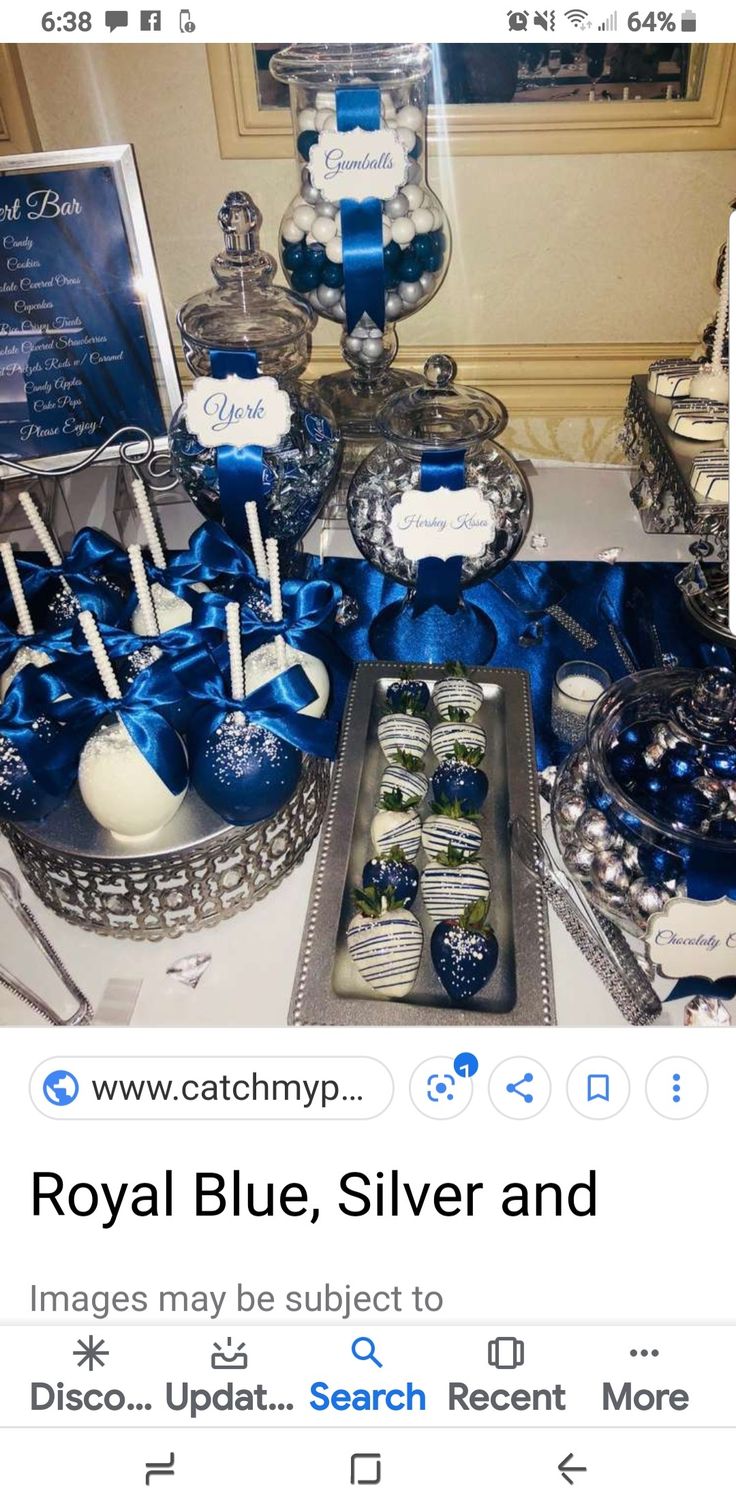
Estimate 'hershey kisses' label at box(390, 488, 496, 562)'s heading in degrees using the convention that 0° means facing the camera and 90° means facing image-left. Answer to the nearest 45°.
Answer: approximately 0°

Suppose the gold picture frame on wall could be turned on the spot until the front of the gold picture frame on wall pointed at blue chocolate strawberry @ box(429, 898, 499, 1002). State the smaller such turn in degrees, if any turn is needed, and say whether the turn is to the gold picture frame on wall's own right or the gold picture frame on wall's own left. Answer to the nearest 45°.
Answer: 0° — it already faces it

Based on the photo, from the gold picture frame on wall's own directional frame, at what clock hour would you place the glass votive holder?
The glass votive holder is roughly at 12 o'clock from the gold picture frame on wall.
